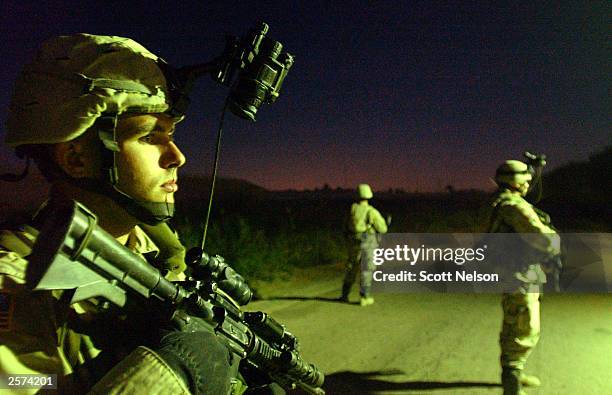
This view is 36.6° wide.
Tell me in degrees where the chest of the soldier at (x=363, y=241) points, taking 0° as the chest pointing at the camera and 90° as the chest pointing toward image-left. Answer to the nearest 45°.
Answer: approximately 225°

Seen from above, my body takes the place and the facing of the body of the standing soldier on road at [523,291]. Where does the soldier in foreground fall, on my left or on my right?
on my right

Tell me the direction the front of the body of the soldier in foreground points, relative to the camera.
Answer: to the viewer's right

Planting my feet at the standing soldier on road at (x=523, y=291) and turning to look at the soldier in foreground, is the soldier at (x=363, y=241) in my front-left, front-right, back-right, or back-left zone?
back-right

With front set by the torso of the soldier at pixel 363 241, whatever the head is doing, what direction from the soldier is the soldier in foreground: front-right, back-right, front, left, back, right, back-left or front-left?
back-right

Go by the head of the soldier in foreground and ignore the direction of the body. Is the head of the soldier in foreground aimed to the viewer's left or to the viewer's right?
to the viewer's right
